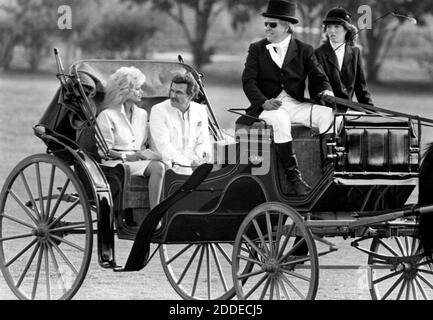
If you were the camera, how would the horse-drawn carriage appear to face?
facing the viewer and to the right of the viewer

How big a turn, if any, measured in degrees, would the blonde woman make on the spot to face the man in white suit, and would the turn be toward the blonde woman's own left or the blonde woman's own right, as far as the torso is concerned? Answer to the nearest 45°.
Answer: approximately 45° to the blonde woman's own left

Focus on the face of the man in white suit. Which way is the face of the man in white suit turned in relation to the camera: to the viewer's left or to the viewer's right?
to the viewer's left

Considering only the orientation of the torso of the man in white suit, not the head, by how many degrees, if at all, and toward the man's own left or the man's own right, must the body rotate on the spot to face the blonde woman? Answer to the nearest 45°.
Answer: approximately 90° to the man's own right

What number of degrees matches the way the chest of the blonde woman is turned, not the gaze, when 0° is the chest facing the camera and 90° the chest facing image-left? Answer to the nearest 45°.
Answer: approximately 315°

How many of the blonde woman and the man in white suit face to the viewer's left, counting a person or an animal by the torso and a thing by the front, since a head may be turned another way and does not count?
0

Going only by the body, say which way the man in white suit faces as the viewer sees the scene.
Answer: toward the camera

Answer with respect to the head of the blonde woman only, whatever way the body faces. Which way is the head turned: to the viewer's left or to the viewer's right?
to the viewer's right
